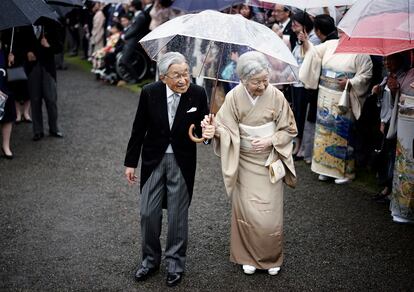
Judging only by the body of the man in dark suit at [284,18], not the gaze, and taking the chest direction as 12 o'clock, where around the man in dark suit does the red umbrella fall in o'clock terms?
The red umbrella is roughly at 10 o'clock from the man in dark suit.

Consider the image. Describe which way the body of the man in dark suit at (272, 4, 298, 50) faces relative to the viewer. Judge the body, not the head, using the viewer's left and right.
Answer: facing the viewer and to the left of the viewer

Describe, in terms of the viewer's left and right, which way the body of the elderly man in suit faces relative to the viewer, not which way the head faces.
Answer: facing the viewer

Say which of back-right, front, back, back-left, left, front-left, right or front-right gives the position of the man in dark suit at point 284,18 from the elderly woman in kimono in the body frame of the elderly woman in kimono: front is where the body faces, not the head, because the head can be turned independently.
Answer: back

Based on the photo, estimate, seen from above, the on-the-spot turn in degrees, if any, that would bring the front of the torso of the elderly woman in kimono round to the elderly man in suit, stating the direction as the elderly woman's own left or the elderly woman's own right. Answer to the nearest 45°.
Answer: approximately 90° to the elderly woman's own right

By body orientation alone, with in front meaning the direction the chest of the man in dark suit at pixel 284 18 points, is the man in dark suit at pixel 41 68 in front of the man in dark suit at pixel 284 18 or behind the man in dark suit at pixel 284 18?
in front

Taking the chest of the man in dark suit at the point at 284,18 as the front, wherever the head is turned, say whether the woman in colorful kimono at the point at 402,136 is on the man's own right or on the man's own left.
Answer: on the man's own left

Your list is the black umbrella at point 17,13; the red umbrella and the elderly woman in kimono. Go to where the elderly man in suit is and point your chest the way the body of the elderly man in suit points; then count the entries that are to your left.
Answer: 2

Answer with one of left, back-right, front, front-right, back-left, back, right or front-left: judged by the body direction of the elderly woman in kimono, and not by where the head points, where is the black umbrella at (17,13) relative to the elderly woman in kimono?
right

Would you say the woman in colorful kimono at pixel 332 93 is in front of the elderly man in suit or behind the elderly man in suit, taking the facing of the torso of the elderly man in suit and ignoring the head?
behind

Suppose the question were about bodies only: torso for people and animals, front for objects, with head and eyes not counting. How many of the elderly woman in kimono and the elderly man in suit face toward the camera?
2

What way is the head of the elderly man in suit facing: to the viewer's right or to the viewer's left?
to the viewer's right
